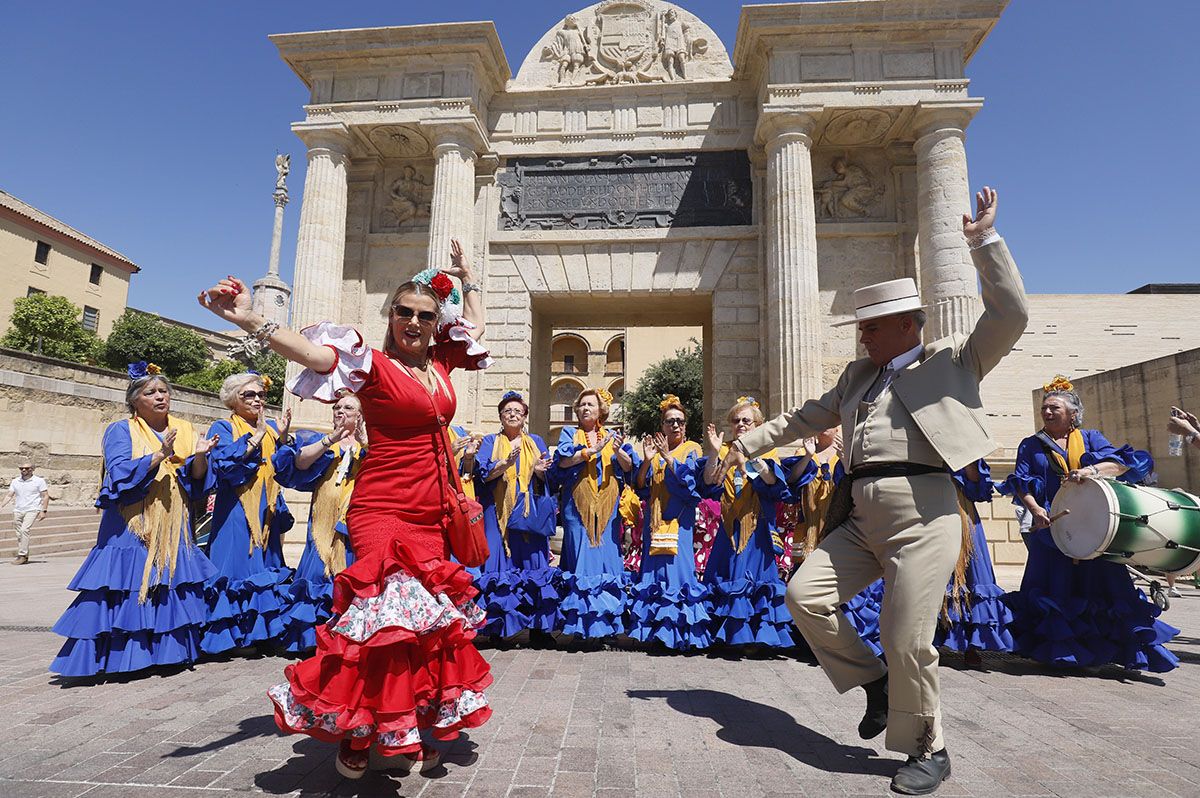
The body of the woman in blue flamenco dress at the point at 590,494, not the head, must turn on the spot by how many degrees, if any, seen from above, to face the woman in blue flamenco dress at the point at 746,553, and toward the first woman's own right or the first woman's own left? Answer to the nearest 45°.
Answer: approximately 90° to the first woman's own left

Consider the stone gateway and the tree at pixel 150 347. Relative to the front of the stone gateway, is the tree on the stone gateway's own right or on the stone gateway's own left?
on the stone gateway's own right

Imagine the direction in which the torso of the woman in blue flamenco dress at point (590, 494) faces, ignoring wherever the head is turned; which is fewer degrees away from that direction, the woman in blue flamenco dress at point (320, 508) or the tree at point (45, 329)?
the woman in blue flamenco dress

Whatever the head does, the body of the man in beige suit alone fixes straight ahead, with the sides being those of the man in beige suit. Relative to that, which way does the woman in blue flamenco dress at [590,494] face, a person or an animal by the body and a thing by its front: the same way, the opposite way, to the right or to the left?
to the left

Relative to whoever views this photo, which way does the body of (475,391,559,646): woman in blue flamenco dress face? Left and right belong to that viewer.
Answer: facing the viewer

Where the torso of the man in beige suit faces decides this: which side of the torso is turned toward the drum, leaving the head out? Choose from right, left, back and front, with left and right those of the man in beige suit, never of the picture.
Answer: back

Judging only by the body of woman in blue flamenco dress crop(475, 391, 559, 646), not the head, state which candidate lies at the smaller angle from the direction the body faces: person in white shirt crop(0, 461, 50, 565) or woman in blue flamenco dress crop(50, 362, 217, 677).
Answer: the woman in blue flamenco dress

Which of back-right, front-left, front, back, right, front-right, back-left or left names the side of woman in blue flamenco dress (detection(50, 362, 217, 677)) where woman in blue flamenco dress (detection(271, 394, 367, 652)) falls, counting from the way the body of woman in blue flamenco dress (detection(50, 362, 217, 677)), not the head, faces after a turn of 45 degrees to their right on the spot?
left

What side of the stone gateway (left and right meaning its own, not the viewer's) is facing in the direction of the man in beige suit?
front

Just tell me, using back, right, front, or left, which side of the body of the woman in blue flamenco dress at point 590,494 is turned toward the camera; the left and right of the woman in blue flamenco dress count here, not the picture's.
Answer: front

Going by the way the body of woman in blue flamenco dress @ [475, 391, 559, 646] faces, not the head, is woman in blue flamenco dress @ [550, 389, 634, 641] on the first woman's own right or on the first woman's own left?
on the first woman's own left

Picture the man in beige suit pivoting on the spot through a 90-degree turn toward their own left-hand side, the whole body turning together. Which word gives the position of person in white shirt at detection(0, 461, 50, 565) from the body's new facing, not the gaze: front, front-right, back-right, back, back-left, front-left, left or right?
back-right

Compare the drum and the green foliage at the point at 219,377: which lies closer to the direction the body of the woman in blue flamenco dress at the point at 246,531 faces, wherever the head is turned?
the drum
